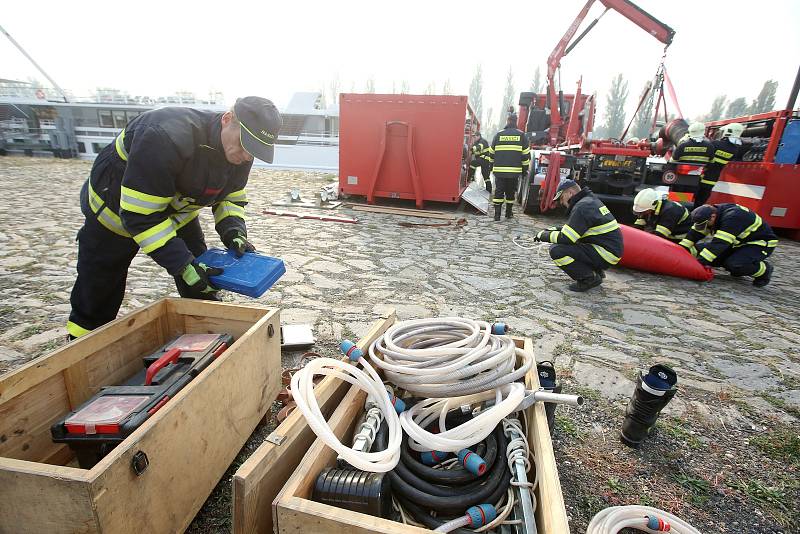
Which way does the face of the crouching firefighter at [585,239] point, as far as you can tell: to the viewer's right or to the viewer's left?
to the viewer's left

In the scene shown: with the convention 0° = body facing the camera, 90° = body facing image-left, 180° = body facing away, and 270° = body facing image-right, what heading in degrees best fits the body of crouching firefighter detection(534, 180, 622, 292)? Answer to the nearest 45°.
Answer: approximately 90°

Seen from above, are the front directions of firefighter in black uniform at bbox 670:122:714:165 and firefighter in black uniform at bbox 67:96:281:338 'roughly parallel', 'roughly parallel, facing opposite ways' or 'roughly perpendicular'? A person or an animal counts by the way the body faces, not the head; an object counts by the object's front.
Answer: roughly perpendicular

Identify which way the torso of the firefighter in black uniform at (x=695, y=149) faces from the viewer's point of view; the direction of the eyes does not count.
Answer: away from the camera

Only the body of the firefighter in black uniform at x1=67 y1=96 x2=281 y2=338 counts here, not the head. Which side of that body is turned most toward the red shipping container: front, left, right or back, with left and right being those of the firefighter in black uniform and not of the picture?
left

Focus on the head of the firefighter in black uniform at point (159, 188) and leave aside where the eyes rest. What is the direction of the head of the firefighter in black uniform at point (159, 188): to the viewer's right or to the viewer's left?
to the viewer's right

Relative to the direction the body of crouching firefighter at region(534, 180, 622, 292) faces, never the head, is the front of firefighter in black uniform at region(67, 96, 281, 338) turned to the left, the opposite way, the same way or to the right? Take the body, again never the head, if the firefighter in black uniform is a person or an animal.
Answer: the opposite way

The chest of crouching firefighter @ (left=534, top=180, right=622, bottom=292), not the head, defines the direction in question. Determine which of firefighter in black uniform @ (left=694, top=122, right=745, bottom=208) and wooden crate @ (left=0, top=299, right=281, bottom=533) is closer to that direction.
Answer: the wooden crate

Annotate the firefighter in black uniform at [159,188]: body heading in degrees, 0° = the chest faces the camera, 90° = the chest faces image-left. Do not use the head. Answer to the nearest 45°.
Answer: approximately 315°

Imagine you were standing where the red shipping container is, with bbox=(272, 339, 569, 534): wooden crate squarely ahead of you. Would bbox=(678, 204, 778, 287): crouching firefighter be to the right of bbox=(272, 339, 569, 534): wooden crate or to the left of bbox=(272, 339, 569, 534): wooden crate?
left
